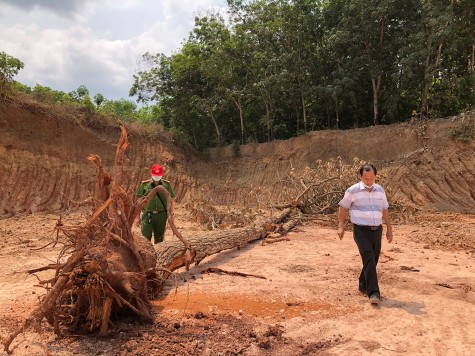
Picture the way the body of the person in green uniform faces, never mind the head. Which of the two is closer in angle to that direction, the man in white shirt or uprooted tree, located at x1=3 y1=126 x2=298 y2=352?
the uprooted tree

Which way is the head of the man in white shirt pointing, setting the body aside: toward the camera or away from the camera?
toward the camera

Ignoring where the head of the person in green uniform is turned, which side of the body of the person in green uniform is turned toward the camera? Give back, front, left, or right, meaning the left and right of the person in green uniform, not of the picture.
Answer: front

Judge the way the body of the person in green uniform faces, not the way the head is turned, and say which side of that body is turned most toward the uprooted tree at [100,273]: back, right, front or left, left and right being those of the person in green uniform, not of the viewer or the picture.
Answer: front

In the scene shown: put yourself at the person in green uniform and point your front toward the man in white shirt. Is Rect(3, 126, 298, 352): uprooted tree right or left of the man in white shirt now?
right

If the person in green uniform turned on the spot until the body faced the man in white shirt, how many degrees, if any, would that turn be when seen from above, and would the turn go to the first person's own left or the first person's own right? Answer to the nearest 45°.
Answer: approximately 45° to the first person's own left
